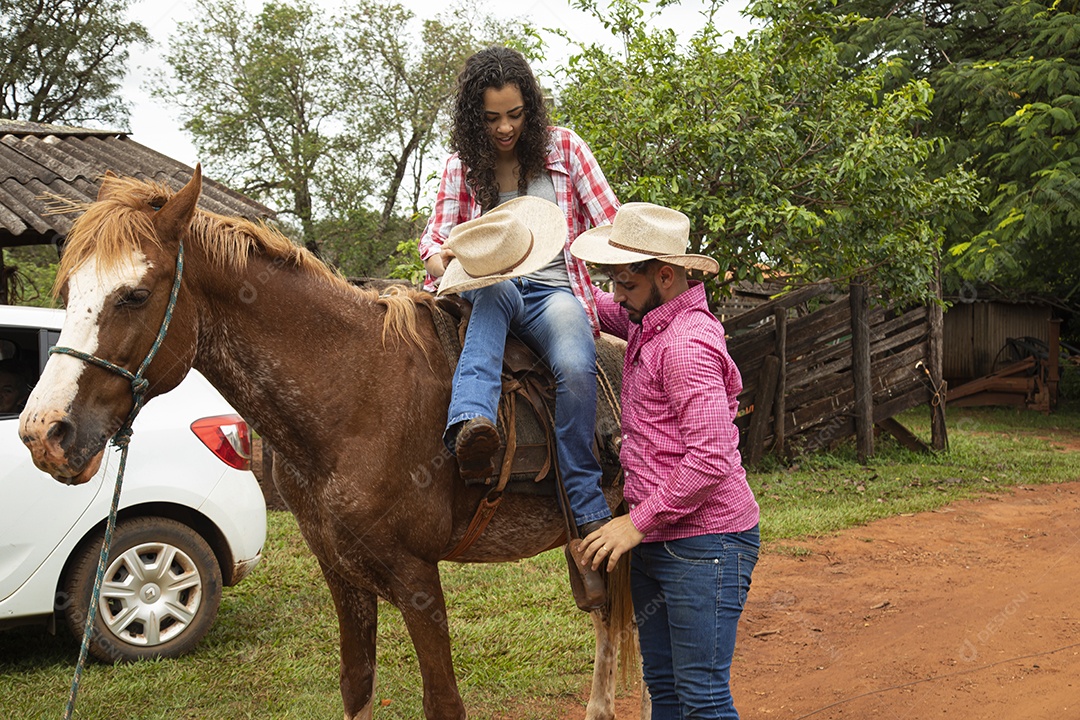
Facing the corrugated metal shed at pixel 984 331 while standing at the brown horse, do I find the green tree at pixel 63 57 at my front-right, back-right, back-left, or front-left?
front-left

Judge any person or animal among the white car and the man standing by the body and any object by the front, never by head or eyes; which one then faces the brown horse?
the man standing

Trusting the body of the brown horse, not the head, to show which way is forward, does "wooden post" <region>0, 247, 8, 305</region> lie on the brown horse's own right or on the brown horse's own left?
on the brown horse's own right

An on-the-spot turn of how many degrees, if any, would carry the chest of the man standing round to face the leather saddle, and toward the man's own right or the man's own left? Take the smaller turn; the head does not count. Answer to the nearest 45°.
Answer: approximately 45° to the man's own right

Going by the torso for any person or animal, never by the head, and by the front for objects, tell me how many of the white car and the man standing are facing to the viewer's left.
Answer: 2

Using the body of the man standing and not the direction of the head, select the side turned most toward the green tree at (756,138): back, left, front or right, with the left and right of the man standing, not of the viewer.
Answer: right

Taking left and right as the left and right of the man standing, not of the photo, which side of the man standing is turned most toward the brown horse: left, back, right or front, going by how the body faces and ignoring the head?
front

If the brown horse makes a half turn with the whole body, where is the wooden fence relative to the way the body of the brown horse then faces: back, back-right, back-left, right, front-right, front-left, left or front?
front

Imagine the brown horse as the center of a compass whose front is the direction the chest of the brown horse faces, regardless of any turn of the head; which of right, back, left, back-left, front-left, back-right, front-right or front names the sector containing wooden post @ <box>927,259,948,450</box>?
back

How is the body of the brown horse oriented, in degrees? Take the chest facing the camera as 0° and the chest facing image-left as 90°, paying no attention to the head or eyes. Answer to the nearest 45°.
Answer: approximately 45°

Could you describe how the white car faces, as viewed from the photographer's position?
facing to the left of the viewer

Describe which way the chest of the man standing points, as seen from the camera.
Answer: to the viewer's left

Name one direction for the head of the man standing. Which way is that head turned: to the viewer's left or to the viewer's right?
to the viewer's left
